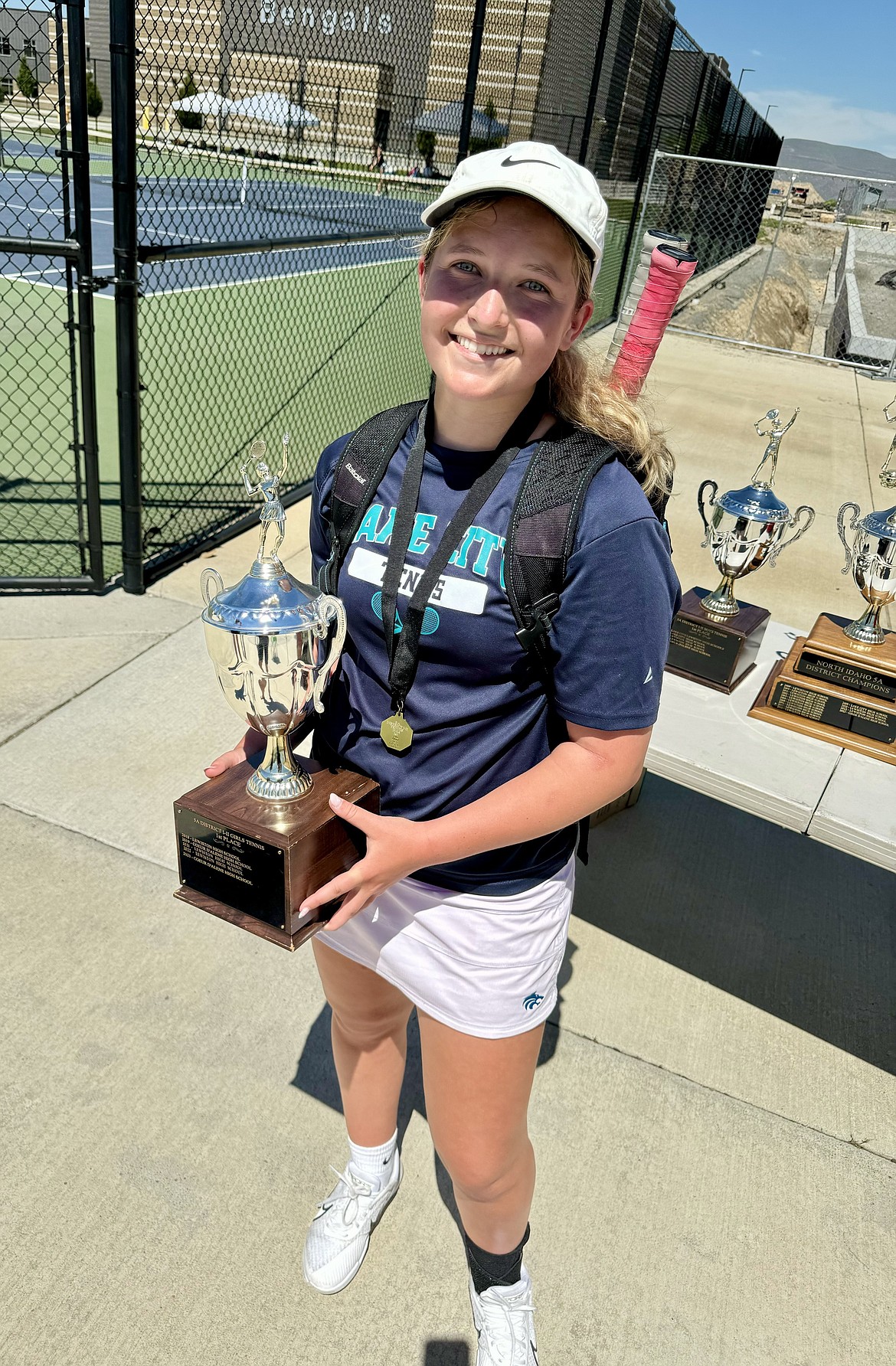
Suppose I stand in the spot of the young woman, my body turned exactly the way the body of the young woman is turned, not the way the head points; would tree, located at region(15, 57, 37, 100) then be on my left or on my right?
on my right

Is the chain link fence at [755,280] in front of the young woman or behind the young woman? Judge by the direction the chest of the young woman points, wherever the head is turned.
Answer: behind

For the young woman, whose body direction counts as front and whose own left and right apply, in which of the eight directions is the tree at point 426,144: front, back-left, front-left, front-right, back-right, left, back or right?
back-right

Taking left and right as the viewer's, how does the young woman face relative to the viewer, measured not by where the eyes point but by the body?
facing the viewer and to the left of the viewer

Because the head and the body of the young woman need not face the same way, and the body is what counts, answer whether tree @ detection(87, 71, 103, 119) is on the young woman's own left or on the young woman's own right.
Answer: on the young woman's own right

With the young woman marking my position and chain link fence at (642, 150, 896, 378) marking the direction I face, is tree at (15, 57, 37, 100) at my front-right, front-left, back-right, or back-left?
front-left

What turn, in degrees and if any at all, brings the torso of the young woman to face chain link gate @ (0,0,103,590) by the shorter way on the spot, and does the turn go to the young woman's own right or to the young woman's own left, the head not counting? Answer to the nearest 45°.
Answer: approximately 90° to the young woman's own right
